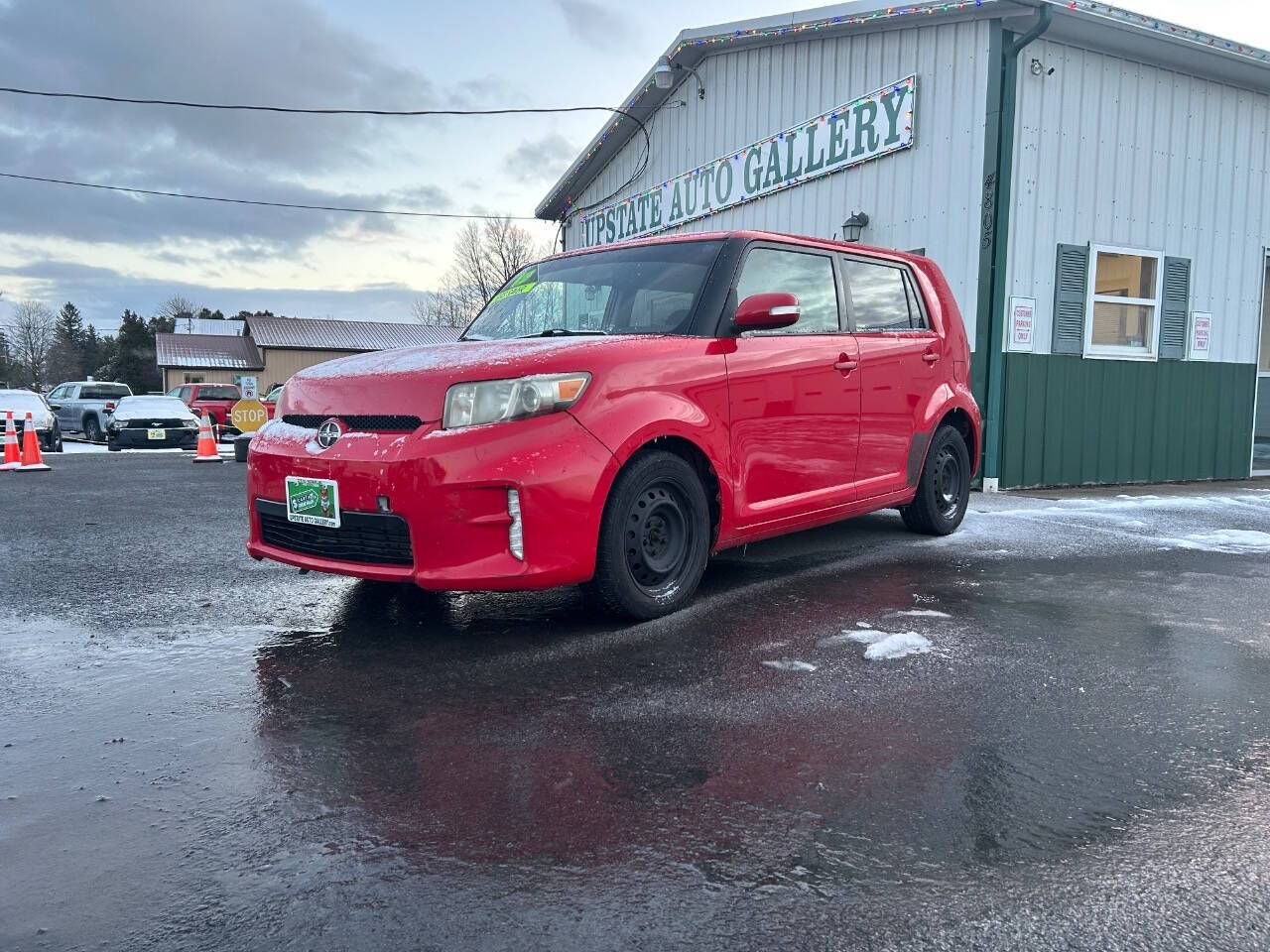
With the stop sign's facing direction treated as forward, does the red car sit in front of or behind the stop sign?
behind

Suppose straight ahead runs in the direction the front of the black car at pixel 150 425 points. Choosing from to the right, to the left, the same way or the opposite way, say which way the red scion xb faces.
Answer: to the right

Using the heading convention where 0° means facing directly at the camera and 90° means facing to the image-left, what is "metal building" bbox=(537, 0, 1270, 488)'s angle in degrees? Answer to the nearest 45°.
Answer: approximately 45°

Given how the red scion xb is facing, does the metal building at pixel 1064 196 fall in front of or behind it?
behind

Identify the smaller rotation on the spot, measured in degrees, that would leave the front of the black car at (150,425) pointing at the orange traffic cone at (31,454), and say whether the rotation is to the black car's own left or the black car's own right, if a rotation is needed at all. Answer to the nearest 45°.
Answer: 0° — it already faces it

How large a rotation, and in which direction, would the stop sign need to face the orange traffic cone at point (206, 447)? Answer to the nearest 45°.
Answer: approximately 45° to its right

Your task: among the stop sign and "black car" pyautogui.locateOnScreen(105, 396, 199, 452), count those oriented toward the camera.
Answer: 2

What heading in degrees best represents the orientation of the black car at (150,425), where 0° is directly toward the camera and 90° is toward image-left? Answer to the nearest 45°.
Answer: approximately 0°

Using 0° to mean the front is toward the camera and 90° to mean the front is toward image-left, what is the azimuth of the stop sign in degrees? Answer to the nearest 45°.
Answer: approximately 0°

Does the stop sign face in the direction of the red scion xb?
yes
